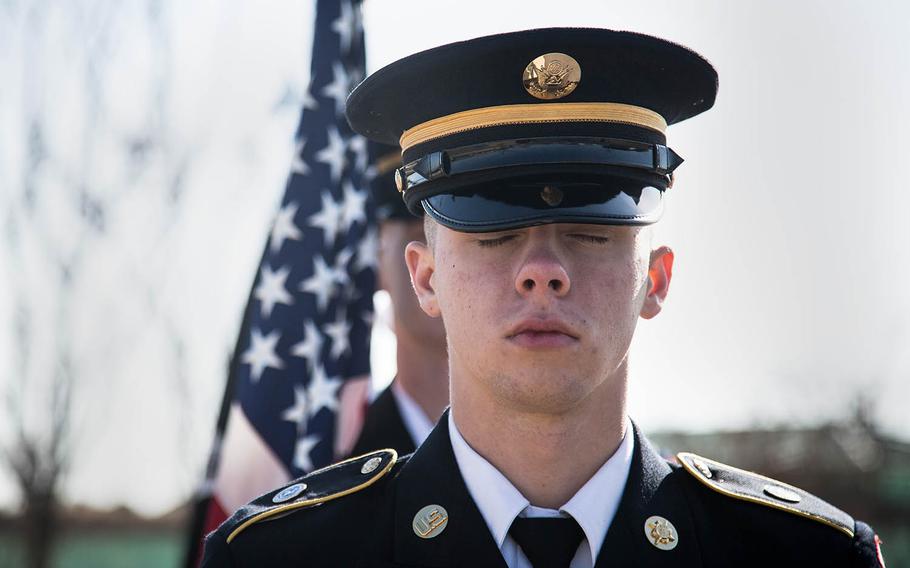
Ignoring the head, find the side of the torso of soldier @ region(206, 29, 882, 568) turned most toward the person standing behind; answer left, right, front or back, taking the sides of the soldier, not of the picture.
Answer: back

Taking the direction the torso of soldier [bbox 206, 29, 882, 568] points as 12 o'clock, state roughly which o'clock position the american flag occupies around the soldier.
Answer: The american flag is roughly at 5 o'clock from the soldier.

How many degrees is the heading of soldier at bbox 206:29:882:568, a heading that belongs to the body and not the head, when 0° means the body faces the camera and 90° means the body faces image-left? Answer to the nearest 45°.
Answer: approximately 0°
